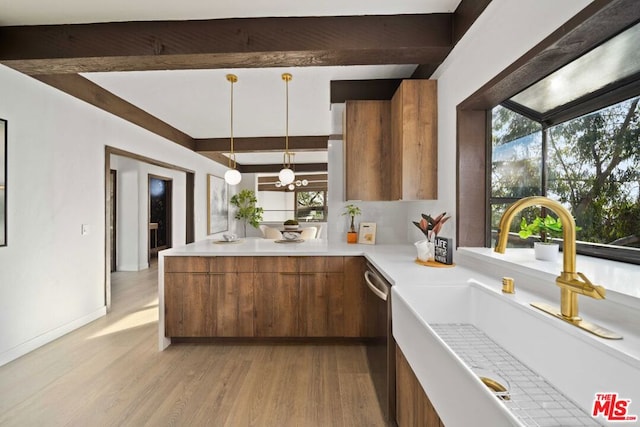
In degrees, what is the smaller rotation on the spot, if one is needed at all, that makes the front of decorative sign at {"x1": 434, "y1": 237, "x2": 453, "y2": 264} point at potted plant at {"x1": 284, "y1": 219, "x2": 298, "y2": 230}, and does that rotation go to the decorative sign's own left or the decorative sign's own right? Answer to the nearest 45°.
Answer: approximately 90° to the decorative sign's own right

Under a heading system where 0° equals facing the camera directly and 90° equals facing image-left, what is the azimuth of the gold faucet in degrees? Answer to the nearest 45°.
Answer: approximately 45°

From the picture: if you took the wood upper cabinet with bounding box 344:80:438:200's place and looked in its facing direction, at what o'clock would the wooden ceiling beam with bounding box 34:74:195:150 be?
The wooden ceiling beam is roughly at 3 o'clock from the wood upper cabinet.

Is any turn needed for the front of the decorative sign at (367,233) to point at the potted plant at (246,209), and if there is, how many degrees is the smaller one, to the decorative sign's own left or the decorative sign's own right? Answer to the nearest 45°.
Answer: approximately 135° to the decorative sign's own right

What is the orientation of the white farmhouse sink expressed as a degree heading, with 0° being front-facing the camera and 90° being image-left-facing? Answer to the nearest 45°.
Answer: approximately 45°

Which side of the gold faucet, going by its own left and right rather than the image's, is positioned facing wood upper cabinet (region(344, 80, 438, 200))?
right

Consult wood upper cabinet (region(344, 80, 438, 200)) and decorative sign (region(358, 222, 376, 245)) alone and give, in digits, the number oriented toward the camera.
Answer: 2

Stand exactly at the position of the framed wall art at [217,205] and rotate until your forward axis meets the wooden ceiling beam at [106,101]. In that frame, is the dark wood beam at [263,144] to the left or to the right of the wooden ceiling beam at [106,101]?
left

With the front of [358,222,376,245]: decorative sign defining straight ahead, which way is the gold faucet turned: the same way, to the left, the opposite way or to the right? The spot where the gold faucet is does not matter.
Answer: to the right

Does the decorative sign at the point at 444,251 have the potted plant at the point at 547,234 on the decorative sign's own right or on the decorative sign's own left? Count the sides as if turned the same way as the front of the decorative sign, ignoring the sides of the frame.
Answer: on the decorative sign's own left
